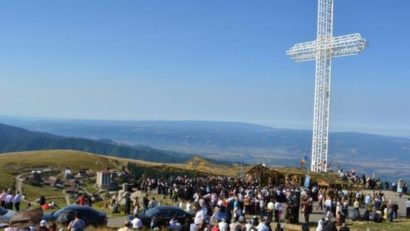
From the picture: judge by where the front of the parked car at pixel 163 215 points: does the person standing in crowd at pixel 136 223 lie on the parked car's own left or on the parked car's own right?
on the parked car's own left

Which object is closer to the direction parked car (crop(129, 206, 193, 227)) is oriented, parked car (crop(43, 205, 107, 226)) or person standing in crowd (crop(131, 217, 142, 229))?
the parked car

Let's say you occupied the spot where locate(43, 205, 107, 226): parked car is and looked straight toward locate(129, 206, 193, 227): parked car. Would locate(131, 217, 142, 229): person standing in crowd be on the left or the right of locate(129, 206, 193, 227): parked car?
right

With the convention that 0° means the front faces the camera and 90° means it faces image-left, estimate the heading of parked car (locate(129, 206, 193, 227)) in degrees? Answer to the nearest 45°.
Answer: approximately 90°

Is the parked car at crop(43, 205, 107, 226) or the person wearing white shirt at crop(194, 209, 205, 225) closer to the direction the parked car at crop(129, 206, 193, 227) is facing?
the parked car

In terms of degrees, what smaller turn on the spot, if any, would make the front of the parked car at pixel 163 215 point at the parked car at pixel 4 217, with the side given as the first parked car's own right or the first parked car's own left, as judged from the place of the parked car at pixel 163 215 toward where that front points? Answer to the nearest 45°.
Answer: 0° — it already faces it

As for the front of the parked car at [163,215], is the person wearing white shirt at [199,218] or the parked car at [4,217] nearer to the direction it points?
the parked car

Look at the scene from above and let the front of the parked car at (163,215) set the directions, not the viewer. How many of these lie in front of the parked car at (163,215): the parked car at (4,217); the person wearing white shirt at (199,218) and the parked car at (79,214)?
2

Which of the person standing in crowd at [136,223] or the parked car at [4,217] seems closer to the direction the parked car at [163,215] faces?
the parked car

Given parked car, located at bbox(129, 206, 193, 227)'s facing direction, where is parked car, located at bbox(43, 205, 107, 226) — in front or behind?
in front
